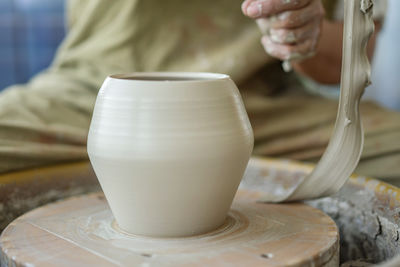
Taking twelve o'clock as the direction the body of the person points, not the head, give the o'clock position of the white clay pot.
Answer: The white clay pot is roughly at 12 o'clock from the person.

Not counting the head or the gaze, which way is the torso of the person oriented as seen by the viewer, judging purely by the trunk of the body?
toward the camera

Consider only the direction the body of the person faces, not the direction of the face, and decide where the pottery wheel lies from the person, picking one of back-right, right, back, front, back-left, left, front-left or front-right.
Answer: front
